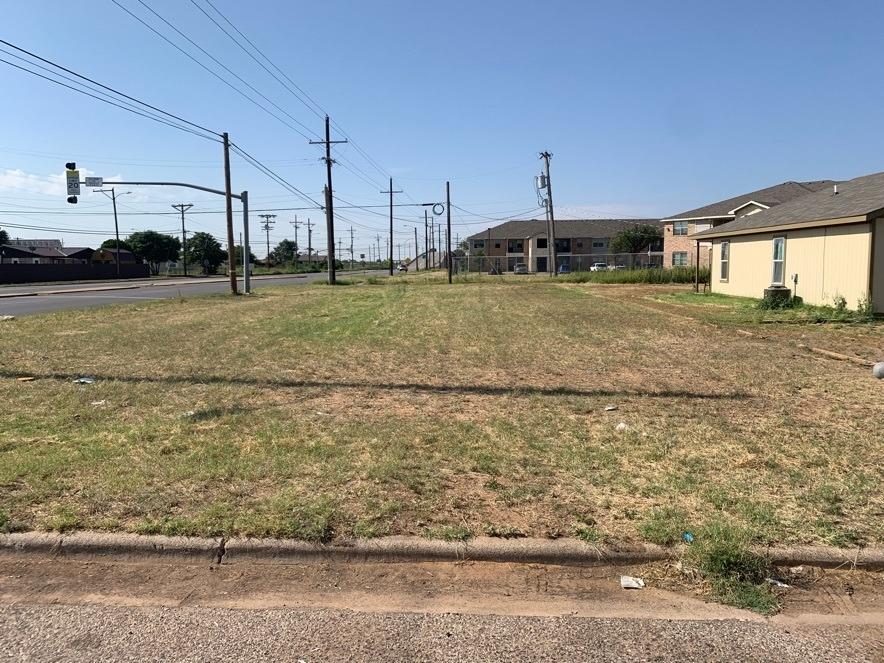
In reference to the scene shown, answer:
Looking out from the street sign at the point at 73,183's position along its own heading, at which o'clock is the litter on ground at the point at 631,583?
The litter on ground is roughly at 12 o'clock from the street sign.

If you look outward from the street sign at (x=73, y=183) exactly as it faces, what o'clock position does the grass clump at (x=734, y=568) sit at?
The grass clump is roughly at 12 o'clock from the street sign.

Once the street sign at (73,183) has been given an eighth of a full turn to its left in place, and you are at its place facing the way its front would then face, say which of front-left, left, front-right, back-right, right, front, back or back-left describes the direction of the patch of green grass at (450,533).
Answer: front-right

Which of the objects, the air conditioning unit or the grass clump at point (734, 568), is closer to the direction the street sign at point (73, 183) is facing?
the grass clump

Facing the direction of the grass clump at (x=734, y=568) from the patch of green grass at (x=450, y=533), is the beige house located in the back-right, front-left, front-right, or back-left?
front-left

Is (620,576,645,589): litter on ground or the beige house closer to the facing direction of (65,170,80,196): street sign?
the litter on ground

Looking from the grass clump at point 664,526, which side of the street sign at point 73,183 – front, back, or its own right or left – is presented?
front

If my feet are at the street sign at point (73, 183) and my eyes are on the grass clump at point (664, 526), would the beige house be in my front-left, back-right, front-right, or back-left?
front-left

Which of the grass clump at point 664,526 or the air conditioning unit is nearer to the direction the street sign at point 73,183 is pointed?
the grass clump

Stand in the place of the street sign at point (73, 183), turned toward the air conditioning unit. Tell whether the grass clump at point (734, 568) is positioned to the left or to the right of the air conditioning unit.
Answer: right

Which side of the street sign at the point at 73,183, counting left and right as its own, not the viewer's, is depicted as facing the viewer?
front

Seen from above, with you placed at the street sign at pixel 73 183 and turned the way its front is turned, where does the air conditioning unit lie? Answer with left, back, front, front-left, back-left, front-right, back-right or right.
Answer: front-left

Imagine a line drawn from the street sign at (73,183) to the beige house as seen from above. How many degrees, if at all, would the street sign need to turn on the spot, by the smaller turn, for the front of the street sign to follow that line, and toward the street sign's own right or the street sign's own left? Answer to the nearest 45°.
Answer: approximately 45° to the street sign's own left

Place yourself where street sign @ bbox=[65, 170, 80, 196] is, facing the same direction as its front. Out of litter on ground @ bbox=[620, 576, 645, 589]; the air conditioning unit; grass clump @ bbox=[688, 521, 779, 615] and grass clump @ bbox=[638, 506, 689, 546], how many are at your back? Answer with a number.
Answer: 0
